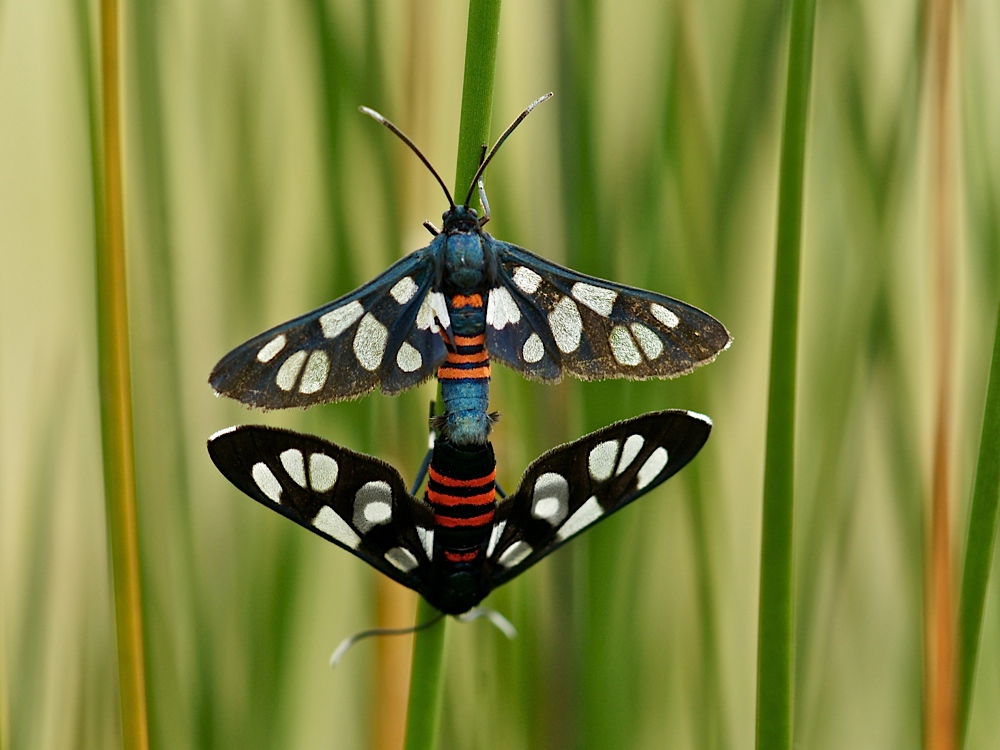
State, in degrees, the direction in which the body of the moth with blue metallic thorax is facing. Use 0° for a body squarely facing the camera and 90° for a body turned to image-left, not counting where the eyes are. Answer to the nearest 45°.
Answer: approximately 180°
